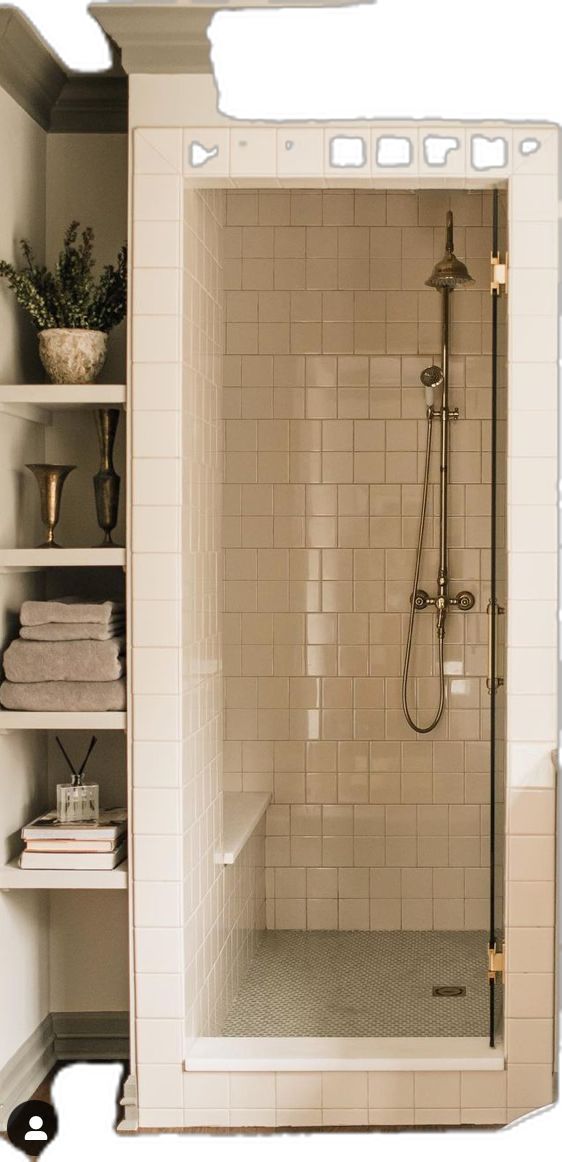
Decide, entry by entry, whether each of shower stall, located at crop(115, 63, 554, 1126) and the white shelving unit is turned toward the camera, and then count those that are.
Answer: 2

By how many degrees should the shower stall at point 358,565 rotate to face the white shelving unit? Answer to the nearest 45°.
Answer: approximately 45° to its right

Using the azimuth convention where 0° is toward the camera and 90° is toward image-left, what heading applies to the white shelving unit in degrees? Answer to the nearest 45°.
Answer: approximately 0°
